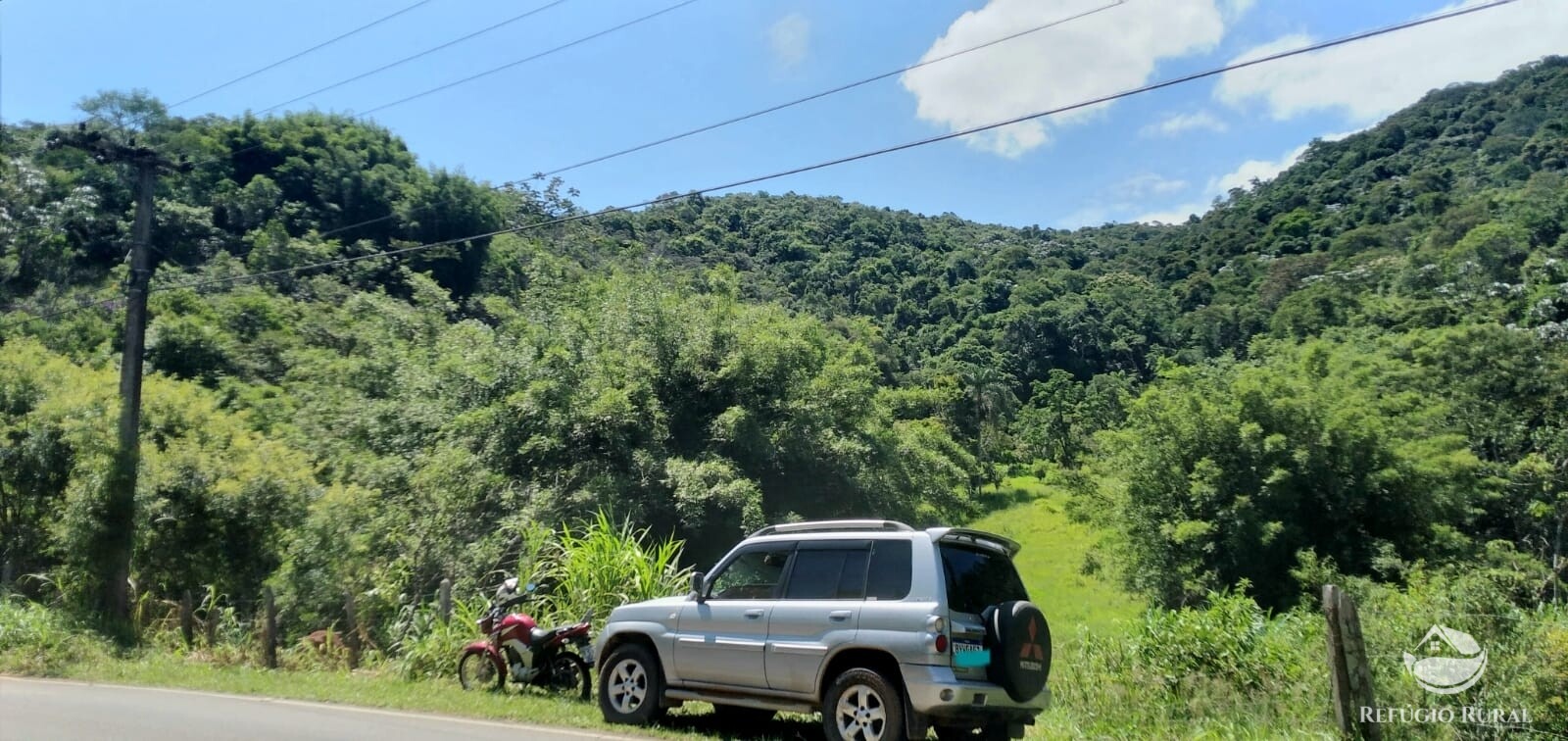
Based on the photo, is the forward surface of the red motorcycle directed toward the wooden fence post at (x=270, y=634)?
yes

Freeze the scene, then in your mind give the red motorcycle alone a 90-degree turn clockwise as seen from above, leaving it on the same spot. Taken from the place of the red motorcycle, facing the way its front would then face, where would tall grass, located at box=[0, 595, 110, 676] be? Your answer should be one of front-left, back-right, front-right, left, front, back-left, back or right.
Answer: left

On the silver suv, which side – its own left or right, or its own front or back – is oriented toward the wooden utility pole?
front

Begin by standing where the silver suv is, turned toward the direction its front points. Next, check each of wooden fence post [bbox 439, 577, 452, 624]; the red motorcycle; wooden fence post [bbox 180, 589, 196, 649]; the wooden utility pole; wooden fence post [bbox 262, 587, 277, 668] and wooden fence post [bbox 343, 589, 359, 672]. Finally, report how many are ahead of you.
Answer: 6

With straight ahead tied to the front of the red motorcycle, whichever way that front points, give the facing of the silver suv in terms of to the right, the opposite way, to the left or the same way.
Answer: the same way

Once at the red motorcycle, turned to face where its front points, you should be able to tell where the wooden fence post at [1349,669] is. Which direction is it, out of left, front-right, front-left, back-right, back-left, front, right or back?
back

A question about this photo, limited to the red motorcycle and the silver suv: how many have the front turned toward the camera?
0

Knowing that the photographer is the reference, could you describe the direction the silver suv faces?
facing away from the viewer and to the left of the viewer

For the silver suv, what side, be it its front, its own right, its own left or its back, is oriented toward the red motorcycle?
front

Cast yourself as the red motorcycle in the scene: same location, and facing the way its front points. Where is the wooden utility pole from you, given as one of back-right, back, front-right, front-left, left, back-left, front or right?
front

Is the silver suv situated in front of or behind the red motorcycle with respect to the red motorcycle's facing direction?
behind

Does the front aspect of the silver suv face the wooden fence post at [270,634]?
yes

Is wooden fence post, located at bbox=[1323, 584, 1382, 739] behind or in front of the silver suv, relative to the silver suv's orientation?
behind

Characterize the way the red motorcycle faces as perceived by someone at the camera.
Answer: facing away from the viewer and to the left of the viewer

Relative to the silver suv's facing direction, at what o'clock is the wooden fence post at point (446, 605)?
The wooden fence post is roughly at 12 o'clock from the silver suv.

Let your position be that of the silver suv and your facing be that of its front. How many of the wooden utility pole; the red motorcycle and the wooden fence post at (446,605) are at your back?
0
